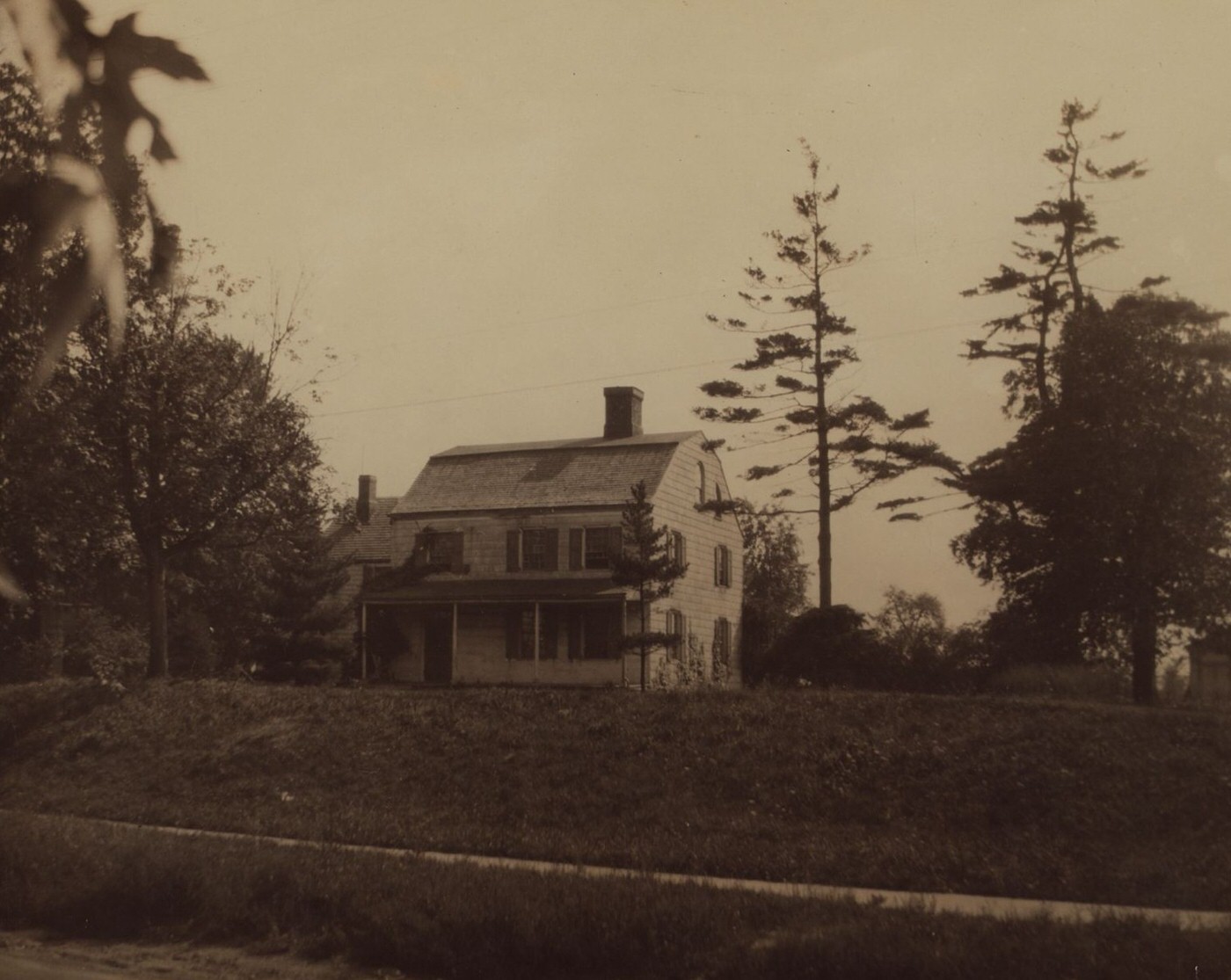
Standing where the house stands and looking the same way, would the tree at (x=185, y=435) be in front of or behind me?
in front

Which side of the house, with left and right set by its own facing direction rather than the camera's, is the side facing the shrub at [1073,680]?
left

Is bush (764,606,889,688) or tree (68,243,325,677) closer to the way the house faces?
the tree

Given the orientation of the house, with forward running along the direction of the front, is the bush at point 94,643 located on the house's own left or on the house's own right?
on the house's own right

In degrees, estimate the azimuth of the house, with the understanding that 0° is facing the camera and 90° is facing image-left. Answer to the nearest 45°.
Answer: approximately 45°

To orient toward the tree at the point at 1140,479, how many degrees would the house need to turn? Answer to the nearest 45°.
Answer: approximately 90° to its left

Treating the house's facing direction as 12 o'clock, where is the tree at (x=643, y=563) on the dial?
The tree is roughly at 10 o'clock from the house.

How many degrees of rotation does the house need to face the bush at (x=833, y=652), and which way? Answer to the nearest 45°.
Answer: approximately 90° to its left
